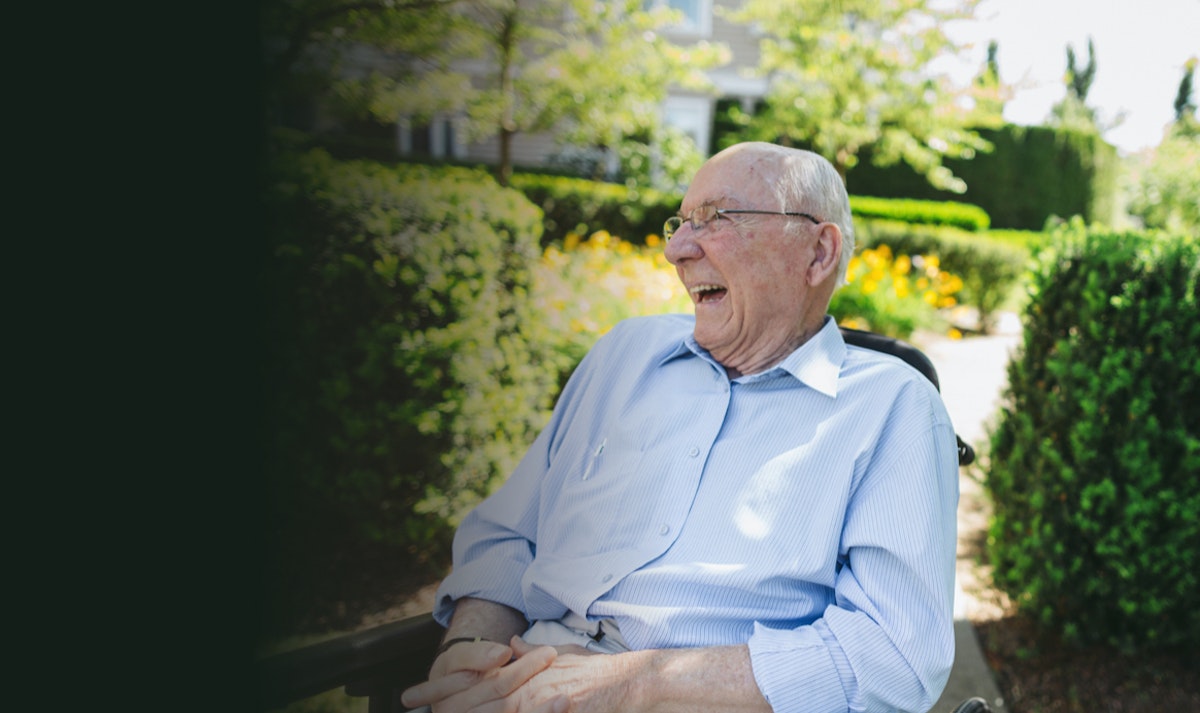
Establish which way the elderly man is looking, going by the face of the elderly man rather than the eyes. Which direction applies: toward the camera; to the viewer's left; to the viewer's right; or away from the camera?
to the viewer's left

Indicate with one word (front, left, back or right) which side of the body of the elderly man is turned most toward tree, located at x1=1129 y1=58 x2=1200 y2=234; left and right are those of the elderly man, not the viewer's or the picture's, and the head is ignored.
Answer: back

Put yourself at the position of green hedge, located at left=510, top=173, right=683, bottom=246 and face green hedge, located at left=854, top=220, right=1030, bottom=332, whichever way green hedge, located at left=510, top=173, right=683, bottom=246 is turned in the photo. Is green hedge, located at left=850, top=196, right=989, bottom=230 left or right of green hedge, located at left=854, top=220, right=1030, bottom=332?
left

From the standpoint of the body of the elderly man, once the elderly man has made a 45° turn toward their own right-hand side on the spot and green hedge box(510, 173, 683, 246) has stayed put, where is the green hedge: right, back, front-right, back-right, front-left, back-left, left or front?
right

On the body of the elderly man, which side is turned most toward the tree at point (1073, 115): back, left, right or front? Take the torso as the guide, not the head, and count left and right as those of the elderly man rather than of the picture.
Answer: back

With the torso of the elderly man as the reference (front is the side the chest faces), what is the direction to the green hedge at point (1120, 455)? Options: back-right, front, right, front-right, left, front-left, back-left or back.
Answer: back

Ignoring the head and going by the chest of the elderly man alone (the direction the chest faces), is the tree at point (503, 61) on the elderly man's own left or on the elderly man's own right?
on the elderly man's own right

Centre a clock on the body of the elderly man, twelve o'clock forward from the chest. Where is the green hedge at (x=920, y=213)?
The green hedge is roughly at 5 o'clock from the elderly man.

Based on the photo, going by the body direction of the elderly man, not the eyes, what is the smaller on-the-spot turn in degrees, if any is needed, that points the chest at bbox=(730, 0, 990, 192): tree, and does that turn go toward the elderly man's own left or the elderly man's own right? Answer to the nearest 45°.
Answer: approximately 135° to the elderly man's own right
